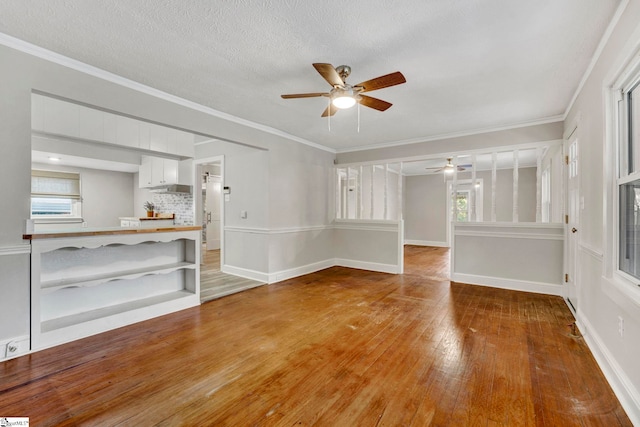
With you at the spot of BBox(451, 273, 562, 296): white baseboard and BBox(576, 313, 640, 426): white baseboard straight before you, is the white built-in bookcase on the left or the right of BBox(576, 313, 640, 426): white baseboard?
right

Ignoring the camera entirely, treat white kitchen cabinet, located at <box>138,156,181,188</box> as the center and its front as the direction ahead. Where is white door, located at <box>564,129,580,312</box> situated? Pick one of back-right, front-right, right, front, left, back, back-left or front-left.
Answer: left

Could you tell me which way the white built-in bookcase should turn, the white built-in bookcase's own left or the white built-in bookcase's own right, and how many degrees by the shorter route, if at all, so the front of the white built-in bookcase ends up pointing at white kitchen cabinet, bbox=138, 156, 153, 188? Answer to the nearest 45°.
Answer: approximately 135° to the white built-in bookcase's own left

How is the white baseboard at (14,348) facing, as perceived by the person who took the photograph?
facing the viewer and to the right of the viewer

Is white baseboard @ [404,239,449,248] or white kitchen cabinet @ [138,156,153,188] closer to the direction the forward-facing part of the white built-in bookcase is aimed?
the white baseboard

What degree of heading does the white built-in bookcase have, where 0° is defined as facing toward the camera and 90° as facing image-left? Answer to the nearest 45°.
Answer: approximately 315°

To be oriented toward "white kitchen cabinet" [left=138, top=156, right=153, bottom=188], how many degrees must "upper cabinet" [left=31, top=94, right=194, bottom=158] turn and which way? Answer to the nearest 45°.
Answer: approximately 135° to its left

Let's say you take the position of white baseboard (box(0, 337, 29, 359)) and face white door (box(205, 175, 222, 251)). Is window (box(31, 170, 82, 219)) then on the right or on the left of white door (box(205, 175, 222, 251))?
left
